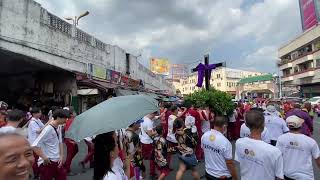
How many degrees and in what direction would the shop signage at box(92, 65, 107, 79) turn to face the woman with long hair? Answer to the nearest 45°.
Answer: approximately 45° to its right

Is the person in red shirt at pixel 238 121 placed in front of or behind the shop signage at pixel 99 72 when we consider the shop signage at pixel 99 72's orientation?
in front

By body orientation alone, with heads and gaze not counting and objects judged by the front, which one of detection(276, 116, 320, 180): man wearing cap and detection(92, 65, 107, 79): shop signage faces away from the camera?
the man wearing cap

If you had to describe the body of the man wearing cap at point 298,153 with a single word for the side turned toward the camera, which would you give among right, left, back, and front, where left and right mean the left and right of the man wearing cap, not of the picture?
back

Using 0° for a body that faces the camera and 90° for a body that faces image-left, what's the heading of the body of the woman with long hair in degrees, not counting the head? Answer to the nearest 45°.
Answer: approximately 225°

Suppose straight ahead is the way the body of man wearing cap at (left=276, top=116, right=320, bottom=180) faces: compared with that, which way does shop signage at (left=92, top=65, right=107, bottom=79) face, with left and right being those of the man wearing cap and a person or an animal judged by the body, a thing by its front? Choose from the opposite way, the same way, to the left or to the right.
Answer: to the right

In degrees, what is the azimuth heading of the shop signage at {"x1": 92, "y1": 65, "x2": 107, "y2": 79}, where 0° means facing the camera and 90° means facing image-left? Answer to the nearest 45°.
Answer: approximately 315°

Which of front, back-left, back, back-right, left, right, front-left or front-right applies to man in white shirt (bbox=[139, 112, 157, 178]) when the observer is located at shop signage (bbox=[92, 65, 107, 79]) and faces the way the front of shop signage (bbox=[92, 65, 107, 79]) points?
front-right

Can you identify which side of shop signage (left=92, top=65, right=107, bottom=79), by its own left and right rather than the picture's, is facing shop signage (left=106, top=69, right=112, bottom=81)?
left

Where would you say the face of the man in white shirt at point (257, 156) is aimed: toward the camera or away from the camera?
away from the camera

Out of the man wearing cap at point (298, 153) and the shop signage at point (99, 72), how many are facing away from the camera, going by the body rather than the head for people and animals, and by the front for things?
1
